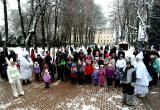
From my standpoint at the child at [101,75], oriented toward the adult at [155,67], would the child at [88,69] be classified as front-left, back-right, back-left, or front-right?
back-left

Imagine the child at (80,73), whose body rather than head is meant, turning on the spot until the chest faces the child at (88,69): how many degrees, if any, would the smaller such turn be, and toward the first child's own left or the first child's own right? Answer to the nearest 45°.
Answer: approximately 90° to the first child's own left

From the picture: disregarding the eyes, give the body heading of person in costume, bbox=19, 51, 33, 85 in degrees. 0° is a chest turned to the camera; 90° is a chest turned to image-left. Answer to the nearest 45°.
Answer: approximately 315°

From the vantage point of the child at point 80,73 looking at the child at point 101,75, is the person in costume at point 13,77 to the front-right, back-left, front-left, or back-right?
back-right

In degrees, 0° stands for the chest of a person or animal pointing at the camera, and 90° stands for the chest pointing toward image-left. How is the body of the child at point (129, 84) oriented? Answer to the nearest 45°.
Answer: approximately 45°

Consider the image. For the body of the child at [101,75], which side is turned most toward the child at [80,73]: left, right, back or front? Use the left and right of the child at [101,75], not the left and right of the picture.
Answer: right

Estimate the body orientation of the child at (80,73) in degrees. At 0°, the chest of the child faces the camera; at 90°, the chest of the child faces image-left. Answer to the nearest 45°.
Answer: approximately 0°
